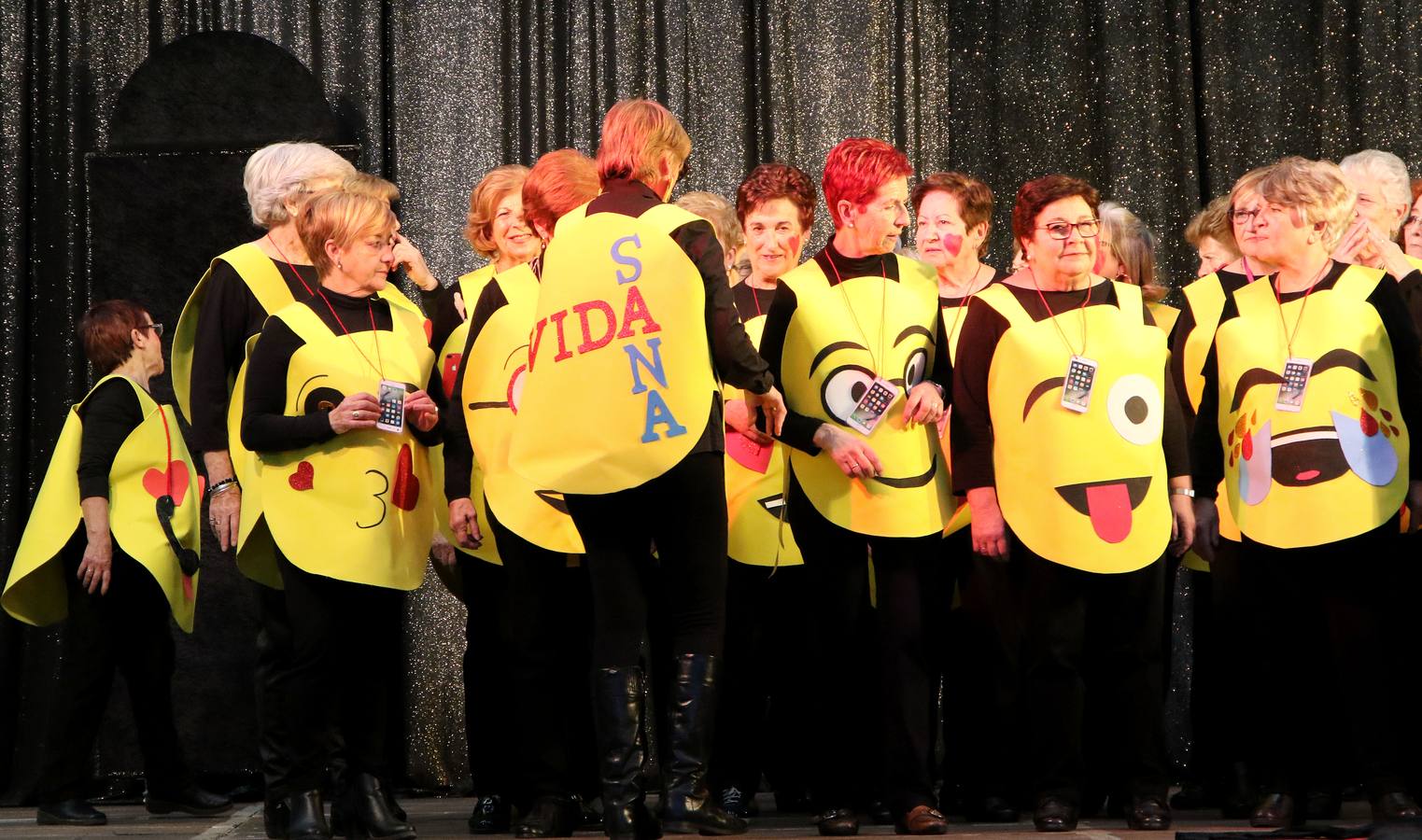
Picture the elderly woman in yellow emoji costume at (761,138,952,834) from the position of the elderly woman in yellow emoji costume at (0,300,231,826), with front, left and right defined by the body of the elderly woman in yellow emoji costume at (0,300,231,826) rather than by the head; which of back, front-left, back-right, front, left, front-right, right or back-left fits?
front-right

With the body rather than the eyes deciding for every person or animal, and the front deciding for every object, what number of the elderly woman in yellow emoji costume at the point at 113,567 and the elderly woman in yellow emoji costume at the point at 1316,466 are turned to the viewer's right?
1

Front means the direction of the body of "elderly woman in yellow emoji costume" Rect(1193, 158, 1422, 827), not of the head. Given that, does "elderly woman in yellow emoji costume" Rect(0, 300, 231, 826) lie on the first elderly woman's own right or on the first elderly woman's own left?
on the first elderly woman's own right

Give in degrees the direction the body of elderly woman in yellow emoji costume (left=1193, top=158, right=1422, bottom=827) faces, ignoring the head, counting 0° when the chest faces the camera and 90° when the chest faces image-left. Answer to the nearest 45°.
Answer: approximately 0°

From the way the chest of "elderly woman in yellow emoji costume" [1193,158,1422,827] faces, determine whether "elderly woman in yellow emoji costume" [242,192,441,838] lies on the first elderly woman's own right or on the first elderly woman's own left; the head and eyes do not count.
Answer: on the first elderly woman's own right

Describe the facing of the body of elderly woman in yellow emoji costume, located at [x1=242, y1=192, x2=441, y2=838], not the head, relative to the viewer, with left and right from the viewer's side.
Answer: facing the viewer and to the right of the viewer

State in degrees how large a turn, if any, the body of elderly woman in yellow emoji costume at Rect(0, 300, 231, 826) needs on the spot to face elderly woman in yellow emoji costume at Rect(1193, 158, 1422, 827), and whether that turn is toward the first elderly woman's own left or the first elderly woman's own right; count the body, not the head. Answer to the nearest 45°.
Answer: approximately 45° to the first elderly woman's own right

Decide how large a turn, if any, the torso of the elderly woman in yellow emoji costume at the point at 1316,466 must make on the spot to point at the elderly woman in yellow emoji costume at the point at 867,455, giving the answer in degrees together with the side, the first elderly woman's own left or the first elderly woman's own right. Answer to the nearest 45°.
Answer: approximately 90° to the first elderly woman's own right

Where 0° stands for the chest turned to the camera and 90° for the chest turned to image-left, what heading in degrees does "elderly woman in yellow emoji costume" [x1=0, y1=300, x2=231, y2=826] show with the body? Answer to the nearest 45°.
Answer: approximately 270°

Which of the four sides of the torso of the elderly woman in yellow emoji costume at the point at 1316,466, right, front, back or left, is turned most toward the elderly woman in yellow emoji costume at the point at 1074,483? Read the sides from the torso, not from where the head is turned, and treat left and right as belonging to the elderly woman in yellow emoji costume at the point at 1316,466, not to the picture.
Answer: right
